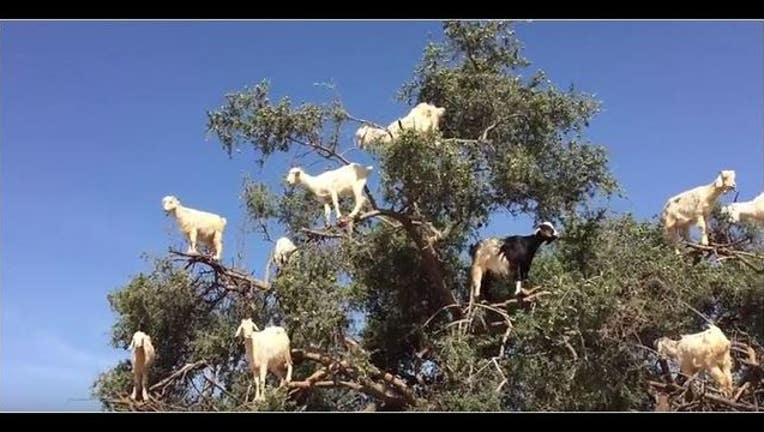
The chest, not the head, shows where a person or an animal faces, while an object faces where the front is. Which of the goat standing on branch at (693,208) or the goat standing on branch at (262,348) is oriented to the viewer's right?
the goat standing on branch at (693,208)

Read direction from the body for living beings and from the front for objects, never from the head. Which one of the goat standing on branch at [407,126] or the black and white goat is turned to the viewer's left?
the goat standing on branch

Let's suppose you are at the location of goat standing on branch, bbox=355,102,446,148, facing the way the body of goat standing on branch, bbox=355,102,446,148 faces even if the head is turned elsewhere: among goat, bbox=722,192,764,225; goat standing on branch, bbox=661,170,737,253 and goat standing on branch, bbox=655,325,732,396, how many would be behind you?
3

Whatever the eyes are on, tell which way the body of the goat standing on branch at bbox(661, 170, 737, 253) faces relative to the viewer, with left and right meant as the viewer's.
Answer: facing to the right of the viewer

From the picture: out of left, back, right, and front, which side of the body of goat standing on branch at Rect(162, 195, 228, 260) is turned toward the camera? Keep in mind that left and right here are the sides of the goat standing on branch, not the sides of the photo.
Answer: left

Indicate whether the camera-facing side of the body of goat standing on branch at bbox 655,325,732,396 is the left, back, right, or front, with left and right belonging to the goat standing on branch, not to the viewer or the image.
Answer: left

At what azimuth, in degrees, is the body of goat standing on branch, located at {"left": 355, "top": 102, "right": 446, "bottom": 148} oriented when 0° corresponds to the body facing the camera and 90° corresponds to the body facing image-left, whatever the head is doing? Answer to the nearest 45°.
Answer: approximately 90°

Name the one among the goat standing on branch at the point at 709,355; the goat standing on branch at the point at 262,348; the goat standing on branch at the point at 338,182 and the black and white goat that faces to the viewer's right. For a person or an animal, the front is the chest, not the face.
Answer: the black and white goat

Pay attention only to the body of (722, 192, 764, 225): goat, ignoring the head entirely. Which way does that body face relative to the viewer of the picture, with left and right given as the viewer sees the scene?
facing to the left of the viewer

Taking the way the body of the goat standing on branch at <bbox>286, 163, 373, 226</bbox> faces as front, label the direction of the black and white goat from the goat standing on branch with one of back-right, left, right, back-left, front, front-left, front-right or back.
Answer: back

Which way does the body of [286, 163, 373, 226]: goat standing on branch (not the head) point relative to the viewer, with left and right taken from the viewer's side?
facing to the left of the viewer

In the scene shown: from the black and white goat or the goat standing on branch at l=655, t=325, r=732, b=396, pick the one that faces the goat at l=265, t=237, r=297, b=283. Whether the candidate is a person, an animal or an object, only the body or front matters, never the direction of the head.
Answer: the goat standing on branch

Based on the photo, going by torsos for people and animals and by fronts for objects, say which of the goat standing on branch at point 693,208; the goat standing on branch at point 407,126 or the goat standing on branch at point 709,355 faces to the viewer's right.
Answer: the goat standing on branch at point 693,208

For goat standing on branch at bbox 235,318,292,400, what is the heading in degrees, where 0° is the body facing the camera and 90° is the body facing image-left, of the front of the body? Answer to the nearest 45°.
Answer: approximately 45°

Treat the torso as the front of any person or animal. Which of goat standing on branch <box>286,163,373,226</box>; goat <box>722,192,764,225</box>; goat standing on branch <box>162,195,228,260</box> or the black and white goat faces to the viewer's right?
the black and white goat

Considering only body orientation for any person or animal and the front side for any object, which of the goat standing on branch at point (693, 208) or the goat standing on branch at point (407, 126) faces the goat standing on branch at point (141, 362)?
the goat standing on branch at point (407, 126)

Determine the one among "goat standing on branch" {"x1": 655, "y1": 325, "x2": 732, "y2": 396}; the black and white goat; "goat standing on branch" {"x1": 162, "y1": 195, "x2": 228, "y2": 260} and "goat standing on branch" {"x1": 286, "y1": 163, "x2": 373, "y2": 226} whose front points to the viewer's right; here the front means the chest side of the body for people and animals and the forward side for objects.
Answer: the black and white goat

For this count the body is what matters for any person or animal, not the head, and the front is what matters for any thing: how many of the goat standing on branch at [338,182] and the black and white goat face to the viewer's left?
1

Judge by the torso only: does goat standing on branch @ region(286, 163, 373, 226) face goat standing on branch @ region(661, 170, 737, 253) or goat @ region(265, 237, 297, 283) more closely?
the goat
